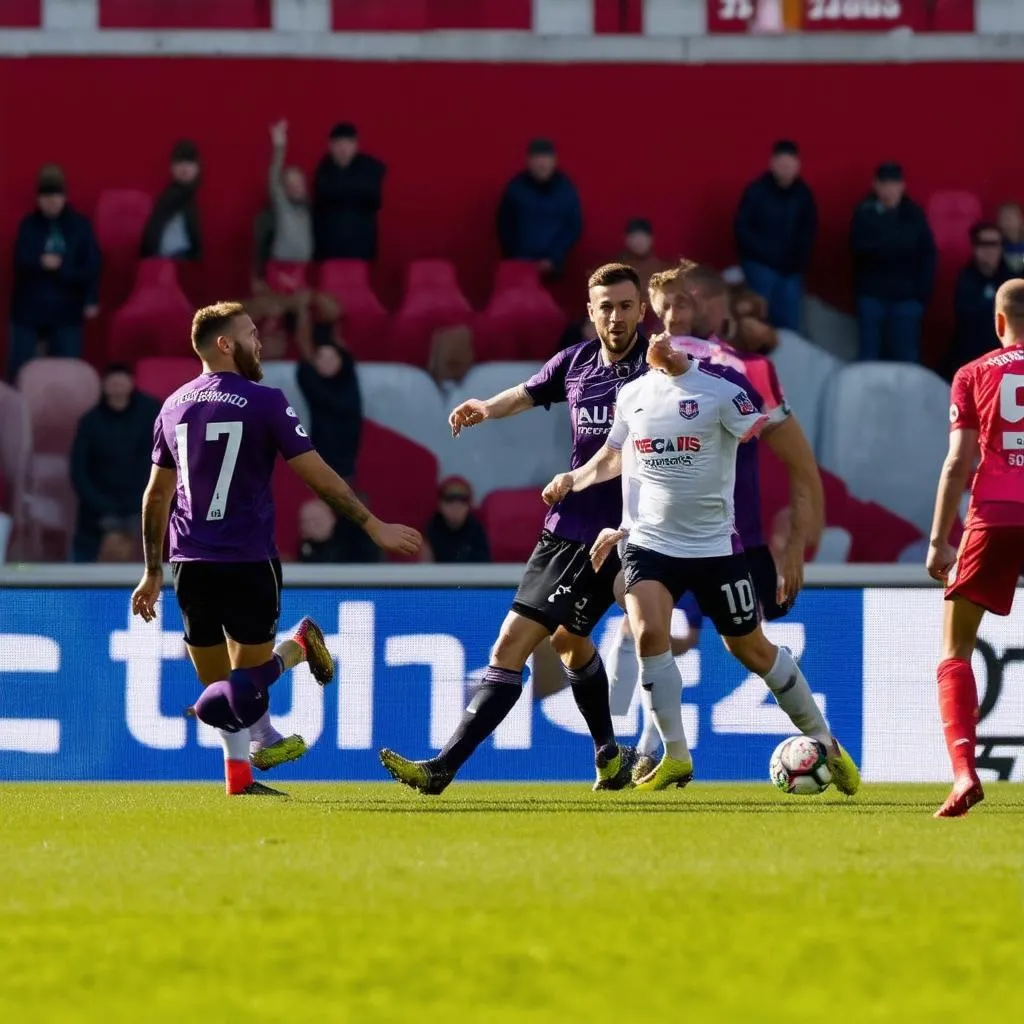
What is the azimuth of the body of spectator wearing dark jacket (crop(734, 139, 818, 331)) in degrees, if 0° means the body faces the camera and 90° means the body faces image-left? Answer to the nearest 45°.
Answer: approximately 0°

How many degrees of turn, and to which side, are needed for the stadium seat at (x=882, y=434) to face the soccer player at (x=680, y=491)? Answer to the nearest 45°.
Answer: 0° — it already faces them

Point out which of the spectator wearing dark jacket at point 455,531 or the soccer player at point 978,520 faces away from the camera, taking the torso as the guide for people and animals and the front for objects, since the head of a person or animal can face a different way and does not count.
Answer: the soccer player

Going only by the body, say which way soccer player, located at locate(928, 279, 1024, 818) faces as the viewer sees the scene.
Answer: away from the camera

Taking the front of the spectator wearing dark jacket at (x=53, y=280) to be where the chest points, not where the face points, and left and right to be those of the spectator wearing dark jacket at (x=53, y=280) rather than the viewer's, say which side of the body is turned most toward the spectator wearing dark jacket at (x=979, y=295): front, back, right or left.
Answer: left

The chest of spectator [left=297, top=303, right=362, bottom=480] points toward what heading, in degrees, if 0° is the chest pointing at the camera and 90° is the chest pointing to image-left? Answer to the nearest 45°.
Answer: approximately 0°

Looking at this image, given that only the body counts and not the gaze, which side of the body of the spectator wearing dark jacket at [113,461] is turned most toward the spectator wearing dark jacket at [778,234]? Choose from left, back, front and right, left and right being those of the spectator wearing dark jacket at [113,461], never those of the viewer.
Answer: left

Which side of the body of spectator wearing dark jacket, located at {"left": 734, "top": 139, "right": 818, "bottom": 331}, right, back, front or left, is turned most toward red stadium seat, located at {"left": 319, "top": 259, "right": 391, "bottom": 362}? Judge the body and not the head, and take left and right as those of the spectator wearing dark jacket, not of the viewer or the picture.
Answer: right
